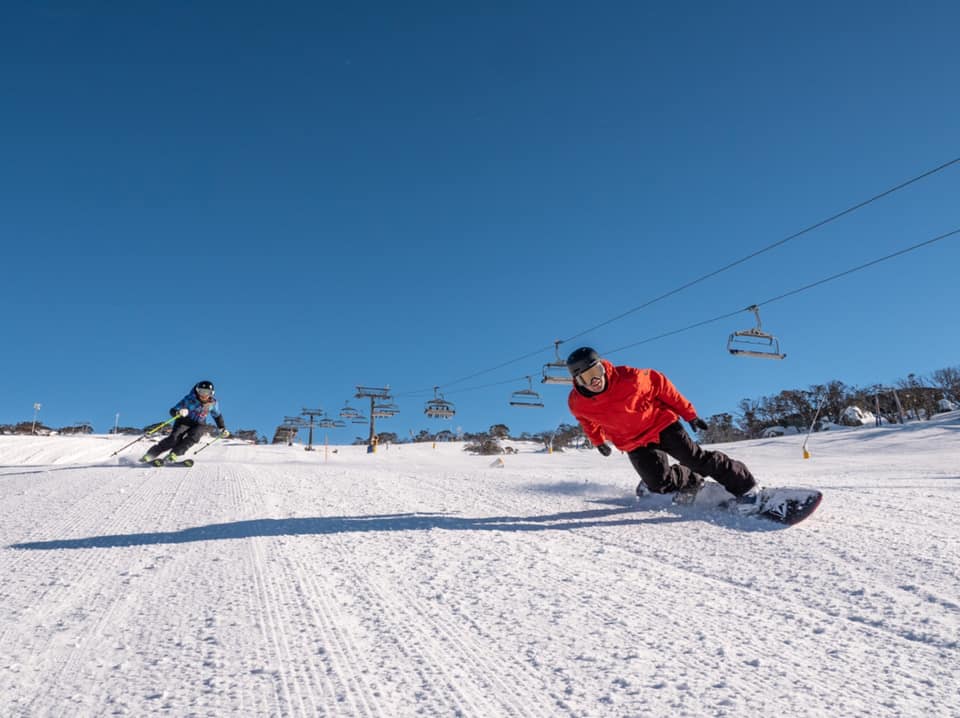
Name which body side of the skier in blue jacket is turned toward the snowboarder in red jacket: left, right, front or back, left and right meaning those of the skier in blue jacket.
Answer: front

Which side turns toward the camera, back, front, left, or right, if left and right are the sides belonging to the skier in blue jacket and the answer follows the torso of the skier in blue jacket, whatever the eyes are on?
front
